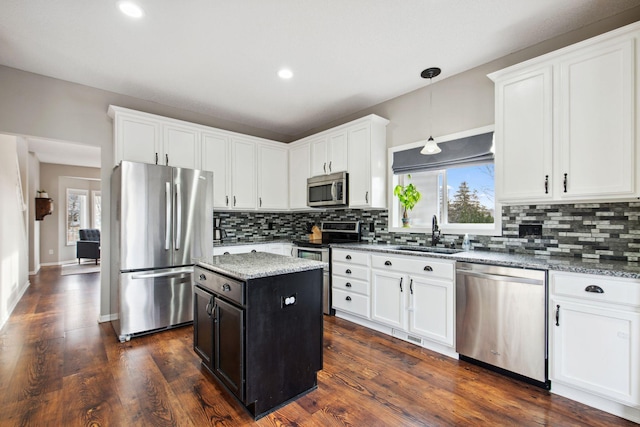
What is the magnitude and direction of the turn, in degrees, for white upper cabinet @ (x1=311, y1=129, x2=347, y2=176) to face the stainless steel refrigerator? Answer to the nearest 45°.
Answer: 0° — it already faces it

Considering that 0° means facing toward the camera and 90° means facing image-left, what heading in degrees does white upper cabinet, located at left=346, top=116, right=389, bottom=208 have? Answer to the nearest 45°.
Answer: approximately 45°

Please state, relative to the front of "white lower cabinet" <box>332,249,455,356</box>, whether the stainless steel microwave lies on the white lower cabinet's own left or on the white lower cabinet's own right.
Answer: on the white lower cabinet's own right

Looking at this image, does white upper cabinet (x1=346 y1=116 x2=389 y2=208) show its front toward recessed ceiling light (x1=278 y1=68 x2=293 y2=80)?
yes

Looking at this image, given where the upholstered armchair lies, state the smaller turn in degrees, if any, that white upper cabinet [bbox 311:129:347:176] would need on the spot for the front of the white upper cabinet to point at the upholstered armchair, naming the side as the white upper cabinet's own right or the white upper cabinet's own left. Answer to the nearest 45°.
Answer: approximately 90° to the white upper cabinet's own right

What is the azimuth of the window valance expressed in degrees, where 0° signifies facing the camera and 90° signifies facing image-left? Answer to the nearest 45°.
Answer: approximately 45°
